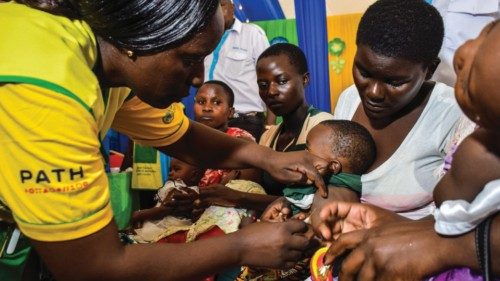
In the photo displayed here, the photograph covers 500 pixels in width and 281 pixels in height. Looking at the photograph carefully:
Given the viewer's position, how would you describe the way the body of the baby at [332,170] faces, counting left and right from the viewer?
facing to the left of the viewer

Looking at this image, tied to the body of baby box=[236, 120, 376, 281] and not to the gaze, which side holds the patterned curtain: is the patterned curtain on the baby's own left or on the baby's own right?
on the baby's own right

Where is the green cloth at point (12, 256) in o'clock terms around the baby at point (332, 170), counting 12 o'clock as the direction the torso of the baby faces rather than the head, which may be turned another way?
The green cloth is roughly at 11 o'clock from the baby.

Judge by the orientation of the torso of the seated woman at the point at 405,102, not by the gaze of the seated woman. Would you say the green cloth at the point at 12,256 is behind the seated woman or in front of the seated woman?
in front

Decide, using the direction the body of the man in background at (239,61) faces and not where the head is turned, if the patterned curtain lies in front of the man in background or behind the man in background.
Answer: behind

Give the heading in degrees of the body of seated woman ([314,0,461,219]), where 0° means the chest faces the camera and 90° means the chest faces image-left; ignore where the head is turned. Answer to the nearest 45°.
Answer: approximately 45°

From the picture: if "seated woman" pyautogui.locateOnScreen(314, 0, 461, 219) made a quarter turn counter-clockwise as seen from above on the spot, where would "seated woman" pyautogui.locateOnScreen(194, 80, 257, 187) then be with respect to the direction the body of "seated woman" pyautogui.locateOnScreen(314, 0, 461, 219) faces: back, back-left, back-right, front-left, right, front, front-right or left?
back

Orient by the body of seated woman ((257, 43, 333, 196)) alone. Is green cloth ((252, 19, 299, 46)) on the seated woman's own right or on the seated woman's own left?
on the seated woman's own right

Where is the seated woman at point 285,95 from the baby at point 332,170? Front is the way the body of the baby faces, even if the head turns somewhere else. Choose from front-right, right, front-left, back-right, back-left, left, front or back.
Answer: right

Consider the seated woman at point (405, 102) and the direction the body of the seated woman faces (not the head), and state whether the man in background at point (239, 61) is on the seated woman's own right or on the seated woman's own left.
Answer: on the seated woman's own right

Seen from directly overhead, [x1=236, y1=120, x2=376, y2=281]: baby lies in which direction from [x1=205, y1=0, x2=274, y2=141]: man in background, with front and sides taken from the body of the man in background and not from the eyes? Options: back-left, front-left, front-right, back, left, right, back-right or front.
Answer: front-left

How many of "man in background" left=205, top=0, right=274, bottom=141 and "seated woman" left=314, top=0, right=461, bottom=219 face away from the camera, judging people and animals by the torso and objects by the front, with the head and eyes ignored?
0

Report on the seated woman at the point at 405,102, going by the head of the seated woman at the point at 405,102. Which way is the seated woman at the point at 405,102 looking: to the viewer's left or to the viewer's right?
to the viewer's left

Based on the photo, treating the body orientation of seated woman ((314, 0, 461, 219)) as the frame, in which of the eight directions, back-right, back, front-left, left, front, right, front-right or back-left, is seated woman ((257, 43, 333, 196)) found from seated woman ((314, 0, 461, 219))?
right
